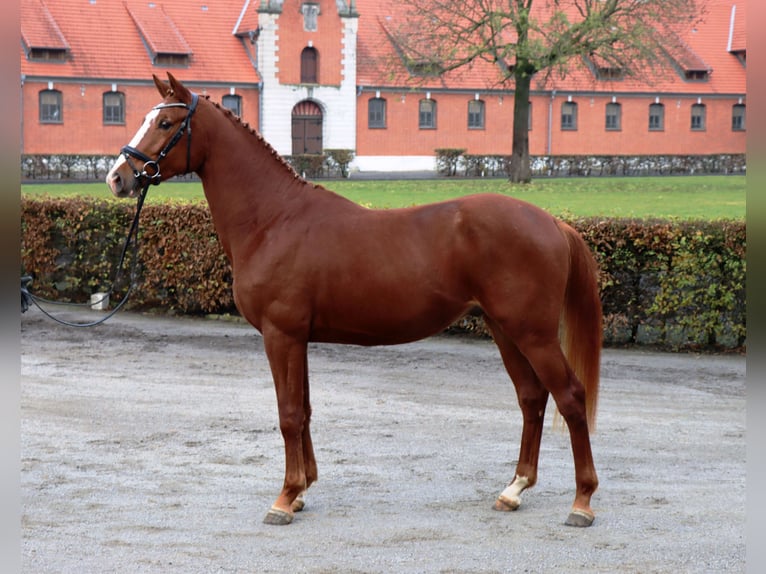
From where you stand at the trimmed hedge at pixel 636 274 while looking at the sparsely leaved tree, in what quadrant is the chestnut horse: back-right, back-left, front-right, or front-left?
back-left

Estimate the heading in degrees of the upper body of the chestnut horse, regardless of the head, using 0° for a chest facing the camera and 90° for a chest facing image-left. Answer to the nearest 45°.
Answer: approximately 90°

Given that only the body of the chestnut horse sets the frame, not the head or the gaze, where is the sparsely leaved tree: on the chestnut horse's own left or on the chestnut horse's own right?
on the chestnut horse's own right

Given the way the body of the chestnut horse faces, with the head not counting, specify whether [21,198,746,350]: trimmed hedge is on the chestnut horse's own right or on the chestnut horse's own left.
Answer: on the chestnut horse's own right

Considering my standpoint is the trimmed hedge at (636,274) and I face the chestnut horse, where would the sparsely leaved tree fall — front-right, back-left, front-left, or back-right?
back-right
